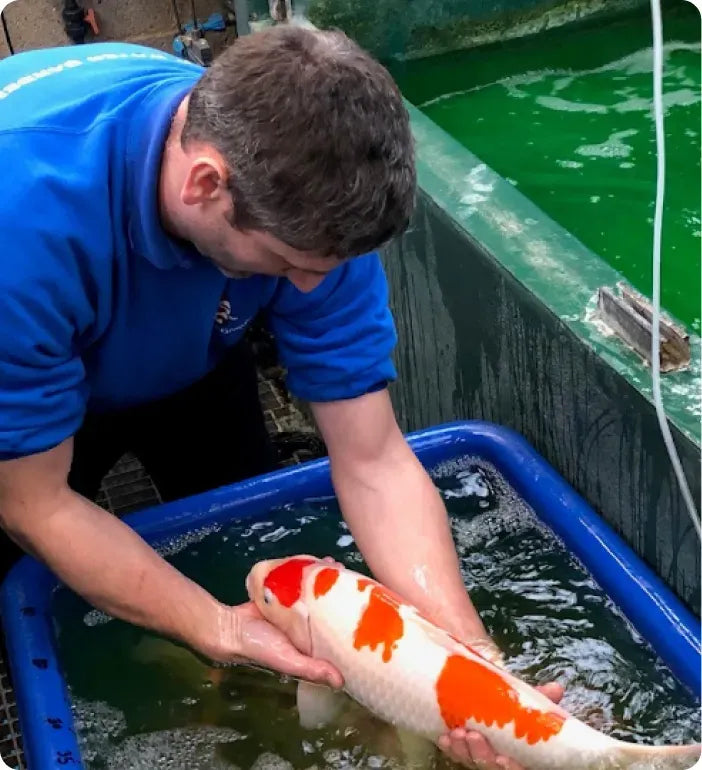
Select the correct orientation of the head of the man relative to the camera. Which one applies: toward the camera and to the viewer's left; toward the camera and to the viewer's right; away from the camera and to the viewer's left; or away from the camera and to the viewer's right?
toward the camera and to the viewer's right

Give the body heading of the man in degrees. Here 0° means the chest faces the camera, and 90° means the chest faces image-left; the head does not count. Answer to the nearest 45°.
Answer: approximately 315°
